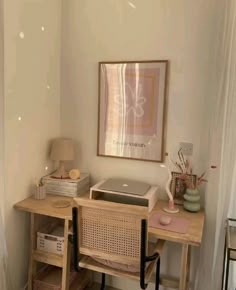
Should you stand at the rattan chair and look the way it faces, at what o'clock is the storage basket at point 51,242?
The storage basket is roughly at 9 o'clock from the rattan chair.

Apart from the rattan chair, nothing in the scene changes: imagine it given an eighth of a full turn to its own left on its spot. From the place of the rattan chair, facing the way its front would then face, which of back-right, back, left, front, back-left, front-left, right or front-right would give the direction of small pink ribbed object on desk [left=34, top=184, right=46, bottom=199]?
front-left

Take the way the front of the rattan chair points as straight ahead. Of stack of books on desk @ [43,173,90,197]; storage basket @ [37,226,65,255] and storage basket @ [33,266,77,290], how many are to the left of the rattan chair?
3

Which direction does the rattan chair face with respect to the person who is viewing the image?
facing away from the viewer and to the right of the viewer

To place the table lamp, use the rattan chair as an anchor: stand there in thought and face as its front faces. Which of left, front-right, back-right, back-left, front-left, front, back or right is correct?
left

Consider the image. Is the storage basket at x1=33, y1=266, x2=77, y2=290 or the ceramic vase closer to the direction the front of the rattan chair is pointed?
the ceramic vase

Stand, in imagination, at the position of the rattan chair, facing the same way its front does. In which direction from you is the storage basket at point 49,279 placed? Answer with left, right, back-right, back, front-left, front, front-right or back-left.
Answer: left

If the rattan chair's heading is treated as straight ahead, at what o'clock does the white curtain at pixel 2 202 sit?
The white curtain is roughly at 8 o'clock from the rattan chair.

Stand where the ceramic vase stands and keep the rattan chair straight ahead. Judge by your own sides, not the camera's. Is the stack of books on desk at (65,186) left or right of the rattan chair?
right
